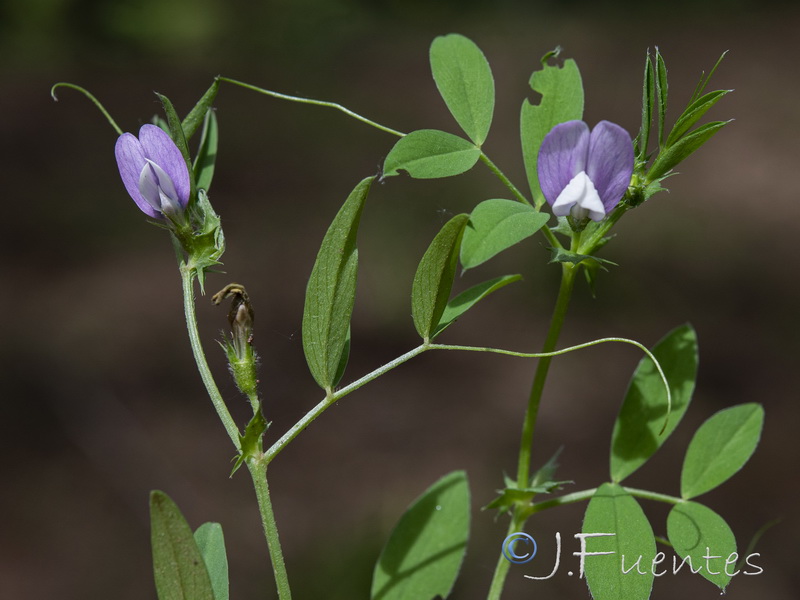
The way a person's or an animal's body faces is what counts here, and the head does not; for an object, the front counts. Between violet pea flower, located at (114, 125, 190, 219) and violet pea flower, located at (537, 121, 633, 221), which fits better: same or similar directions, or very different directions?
same or similar directions

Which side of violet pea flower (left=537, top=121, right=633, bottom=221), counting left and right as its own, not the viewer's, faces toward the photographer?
front

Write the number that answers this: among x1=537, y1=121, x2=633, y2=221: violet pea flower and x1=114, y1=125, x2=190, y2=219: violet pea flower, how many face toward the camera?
2

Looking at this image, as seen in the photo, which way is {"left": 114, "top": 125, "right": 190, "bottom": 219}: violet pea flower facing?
toward the camera
